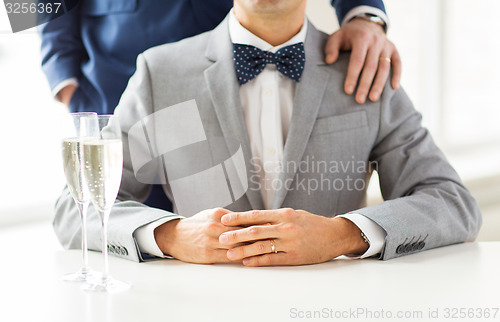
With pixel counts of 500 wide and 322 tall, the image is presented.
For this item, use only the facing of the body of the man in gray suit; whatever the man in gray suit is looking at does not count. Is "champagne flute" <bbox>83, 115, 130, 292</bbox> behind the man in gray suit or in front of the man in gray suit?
in front

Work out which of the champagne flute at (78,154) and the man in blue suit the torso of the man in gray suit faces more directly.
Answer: the champagne flute

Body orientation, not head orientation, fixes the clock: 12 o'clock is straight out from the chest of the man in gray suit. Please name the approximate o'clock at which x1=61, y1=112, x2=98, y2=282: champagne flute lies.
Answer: The champagne flute is roughly at 1 o'clock from the man in gray suit.

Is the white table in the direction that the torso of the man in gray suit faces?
yes

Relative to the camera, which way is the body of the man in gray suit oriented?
toward the camera

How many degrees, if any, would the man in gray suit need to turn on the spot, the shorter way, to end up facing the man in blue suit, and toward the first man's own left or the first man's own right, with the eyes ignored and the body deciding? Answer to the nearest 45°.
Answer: approximately 135° to the first man's own right
